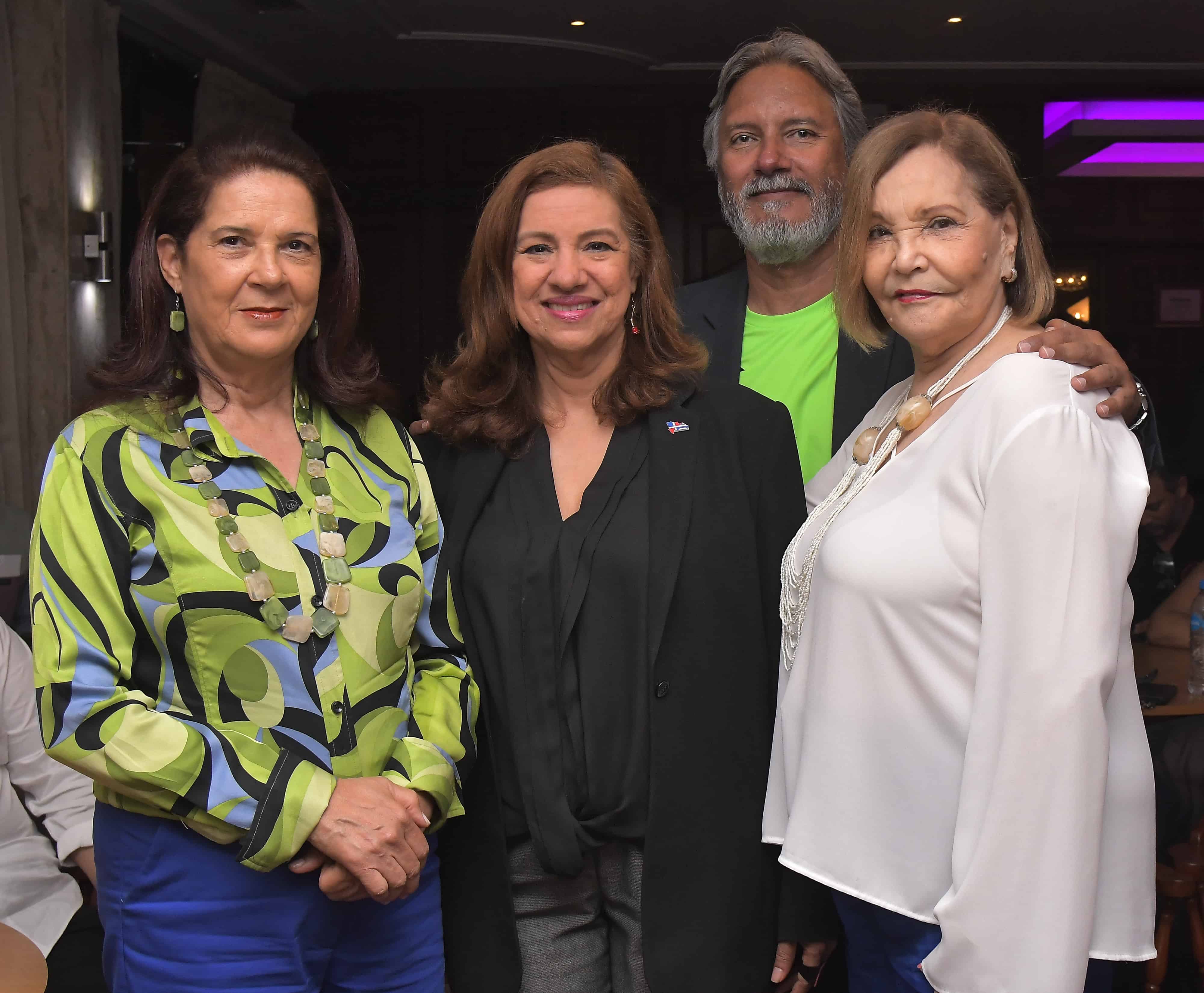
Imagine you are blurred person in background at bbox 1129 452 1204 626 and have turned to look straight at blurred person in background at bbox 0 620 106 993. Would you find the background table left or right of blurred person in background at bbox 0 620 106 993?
left

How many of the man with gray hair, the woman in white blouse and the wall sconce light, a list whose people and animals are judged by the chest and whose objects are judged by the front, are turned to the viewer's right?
1

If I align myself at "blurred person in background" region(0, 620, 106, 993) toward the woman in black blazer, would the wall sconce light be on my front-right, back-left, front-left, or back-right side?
back-left

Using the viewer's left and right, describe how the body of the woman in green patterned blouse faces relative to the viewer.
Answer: facing the viewer and to the right of the viewer

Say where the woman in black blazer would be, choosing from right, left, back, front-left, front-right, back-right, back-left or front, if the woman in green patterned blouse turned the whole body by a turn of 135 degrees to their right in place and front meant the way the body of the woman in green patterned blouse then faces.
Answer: back

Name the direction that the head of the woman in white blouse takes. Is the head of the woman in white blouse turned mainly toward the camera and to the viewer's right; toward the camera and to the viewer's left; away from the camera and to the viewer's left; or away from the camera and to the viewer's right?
toward the camera and to the viewer's left

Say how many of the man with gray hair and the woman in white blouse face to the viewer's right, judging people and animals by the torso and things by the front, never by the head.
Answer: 0

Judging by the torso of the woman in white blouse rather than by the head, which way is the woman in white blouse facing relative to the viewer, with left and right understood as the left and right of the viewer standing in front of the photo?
facing the viewer and to the left of the viewer

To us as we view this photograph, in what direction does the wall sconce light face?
facing to the right of the viewer

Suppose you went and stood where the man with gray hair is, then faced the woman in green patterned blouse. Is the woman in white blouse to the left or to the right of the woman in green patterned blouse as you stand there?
left

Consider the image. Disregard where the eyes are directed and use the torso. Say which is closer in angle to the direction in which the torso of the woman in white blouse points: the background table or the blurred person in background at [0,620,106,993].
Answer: the blurred person in background
